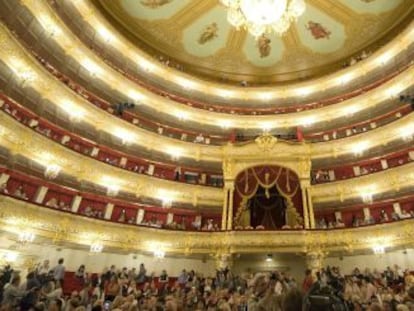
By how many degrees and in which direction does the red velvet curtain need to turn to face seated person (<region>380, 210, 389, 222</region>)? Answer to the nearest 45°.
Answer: approximately 90° to its left

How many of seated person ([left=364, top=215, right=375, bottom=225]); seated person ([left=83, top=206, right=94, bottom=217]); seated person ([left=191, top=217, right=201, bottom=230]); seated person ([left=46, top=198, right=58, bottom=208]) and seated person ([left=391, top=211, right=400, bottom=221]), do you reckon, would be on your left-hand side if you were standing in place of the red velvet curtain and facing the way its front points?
2

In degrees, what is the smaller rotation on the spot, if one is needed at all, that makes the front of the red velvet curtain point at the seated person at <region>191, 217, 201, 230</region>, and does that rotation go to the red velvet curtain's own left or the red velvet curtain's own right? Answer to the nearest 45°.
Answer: approximately 90° to the red velvet curtain's own right

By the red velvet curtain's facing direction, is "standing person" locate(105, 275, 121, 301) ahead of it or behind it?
ahead

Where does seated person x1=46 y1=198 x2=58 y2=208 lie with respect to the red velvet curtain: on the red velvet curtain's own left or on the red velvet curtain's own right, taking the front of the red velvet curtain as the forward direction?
on the red velvet curtain's own right

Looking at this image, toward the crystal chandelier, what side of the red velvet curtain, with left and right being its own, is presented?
front

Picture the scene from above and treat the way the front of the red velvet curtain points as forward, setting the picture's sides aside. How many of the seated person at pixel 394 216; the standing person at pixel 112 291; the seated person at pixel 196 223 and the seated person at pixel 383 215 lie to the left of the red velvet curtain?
2

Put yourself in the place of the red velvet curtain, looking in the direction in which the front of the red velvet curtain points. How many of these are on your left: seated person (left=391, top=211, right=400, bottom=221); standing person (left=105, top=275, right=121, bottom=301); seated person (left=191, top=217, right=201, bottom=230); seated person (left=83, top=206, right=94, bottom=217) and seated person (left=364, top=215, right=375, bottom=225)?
2

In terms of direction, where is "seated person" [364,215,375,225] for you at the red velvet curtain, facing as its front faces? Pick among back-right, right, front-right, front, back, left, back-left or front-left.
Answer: left

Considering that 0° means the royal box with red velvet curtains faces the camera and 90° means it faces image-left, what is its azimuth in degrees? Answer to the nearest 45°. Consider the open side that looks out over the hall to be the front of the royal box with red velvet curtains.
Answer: approximately 0°

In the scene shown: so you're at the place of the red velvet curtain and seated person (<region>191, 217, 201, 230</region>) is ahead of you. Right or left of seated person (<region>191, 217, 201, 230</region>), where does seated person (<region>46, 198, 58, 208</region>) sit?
left
